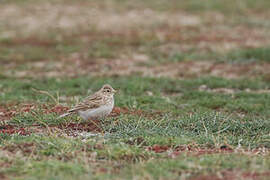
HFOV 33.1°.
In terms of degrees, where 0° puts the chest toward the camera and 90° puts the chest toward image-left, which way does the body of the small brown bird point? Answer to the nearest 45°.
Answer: approximately 270°
